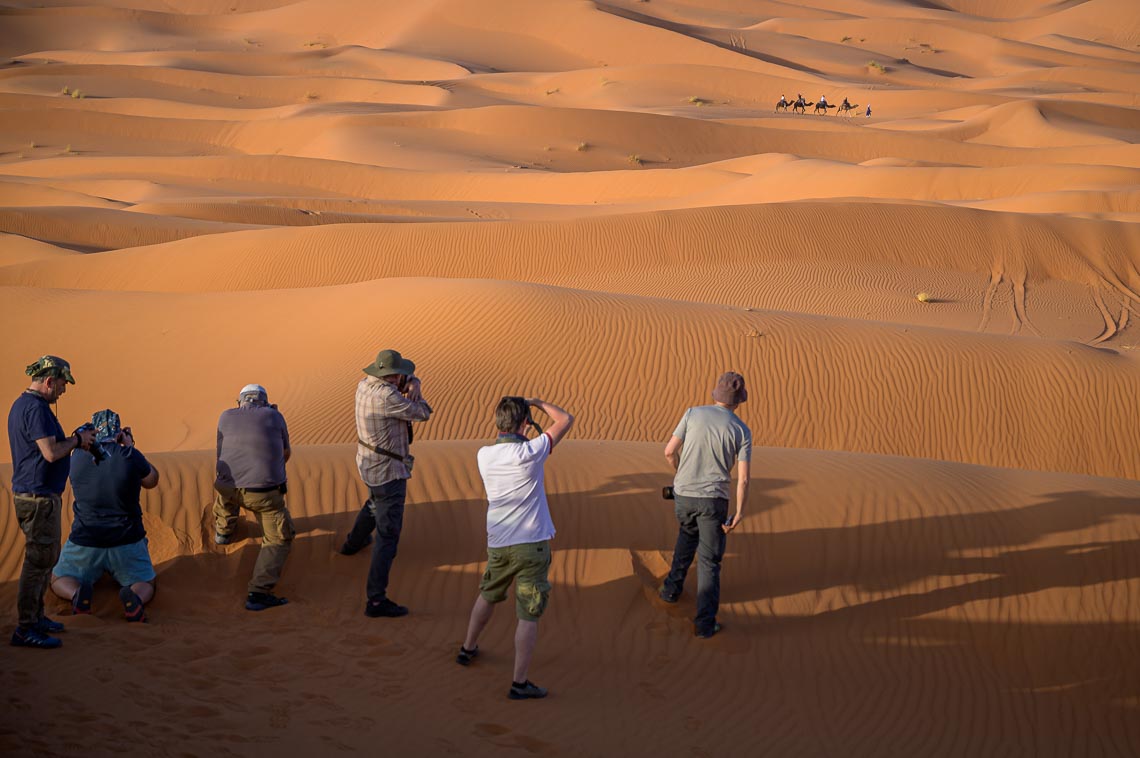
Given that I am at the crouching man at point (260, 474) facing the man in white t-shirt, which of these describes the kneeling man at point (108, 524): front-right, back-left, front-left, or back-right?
back-right

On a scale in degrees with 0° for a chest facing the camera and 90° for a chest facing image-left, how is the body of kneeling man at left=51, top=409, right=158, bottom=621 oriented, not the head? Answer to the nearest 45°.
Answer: approximately 180°

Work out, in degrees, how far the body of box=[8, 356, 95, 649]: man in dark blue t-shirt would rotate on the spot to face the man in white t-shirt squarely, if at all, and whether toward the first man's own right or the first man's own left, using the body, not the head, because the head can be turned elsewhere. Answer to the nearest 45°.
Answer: approximately 45° to the first man's own right

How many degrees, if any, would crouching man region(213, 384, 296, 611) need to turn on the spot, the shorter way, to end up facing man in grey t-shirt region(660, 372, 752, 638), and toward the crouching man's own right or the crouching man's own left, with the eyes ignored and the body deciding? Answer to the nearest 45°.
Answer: approximately 90° to the crouching man's own right

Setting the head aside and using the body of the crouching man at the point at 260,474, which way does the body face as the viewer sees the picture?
away from the camera

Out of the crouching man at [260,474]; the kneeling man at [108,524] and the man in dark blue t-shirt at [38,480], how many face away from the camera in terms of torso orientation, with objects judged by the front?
2

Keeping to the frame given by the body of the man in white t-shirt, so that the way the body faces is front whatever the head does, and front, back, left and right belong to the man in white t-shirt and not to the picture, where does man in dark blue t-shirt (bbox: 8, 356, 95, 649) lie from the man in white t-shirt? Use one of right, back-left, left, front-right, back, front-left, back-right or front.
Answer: back-left

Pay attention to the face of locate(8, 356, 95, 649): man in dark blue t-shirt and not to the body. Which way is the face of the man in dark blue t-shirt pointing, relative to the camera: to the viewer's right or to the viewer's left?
to the viewer's right

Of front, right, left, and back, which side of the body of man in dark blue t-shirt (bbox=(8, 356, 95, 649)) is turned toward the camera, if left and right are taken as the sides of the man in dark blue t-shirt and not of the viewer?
right

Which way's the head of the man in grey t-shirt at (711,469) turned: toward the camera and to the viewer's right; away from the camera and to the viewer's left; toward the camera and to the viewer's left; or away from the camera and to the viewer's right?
away from the camera and to the viewer's right

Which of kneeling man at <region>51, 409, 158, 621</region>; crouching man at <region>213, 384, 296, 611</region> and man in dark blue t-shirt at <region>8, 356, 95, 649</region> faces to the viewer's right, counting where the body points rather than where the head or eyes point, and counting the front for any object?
the man in dark blue t-shirt

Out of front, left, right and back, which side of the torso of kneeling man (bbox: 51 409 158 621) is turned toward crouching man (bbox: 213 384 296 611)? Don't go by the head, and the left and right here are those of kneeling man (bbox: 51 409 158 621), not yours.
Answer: right

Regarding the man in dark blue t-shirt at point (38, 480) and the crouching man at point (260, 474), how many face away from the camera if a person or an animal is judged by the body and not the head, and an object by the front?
1

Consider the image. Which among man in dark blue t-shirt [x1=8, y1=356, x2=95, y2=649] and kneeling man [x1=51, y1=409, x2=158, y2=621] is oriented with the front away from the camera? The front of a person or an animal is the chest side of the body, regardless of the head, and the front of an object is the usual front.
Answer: the kneeling man
